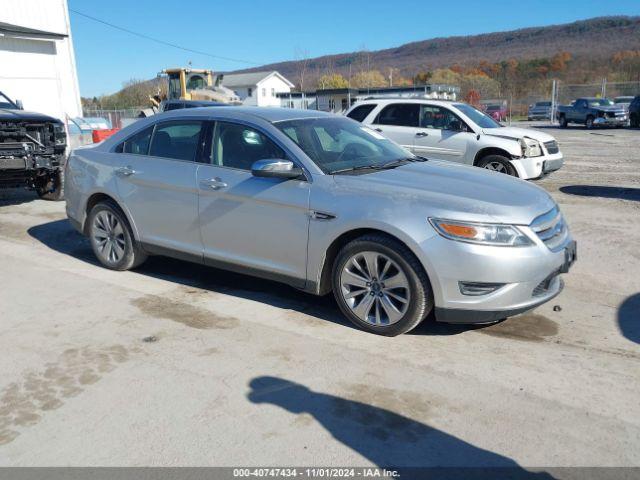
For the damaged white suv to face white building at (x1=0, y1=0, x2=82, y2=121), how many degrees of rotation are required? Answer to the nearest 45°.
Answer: approximately 180°

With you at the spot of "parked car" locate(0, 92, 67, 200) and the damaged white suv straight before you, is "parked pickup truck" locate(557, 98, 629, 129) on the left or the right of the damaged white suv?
left

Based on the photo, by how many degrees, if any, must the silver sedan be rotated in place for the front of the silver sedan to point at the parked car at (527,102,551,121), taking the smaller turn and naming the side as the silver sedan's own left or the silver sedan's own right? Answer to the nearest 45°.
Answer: approximately 90° to the silver sedan's own left

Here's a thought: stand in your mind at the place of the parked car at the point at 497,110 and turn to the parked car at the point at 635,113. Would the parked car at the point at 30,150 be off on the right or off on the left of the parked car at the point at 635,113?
right

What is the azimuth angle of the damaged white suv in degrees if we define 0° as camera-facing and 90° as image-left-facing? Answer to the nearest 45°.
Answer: approximately 315°

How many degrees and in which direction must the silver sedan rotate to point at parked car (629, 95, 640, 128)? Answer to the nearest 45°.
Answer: approximately 90° to its left

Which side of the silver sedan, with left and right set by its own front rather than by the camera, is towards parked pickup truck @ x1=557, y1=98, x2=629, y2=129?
left

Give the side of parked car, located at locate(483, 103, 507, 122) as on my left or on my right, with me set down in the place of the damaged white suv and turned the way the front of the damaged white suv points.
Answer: on my left

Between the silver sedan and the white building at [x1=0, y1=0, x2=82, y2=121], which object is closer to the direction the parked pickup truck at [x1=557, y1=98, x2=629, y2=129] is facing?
the silver sedan
